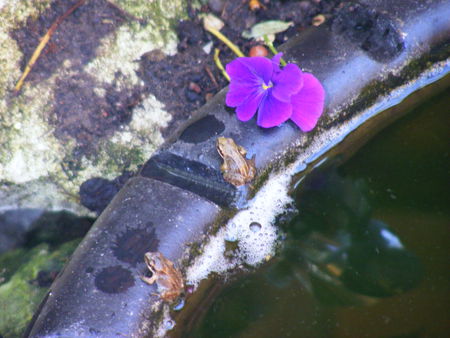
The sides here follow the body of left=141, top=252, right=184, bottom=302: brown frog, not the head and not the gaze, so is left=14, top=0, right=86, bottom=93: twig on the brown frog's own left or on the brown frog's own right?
on the brown frog's own right

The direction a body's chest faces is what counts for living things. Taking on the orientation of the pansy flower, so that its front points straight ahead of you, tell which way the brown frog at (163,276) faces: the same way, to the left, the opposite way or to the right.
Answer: to the right

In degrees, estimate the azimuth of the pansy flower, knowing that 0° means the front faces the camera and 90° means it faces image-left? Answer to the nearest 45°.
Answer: approximately 0°

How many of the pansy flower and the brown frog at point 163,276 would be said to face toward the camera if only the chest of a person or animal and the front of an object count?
1

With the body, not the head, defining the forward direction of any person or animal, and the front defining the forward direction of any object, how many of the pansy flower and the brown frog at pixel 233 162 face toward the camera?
1
